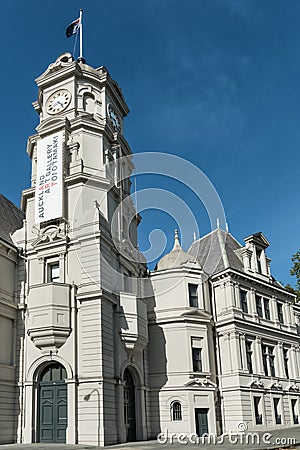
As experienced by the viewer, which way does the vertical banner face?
facing the viewer and to the left of the viewer
